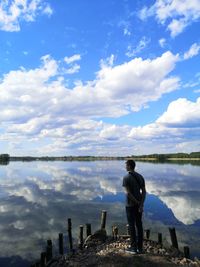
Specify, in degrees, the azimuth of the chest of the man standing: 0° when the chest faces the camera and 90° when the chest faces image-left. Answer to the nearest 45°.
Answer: approximately 135°
